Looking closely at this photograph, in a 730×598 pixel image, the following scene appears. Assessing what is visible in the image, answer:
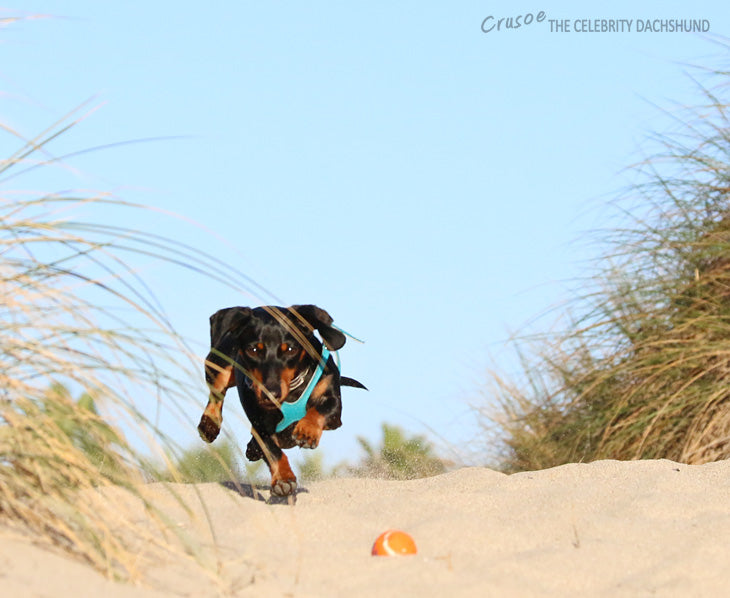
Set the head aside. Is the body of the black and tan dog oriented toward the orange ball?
yes

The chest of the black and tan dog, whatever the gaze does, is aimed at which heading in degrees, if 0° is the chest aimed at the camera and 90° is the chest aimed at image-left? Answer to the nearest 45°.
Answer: approximately 0°
